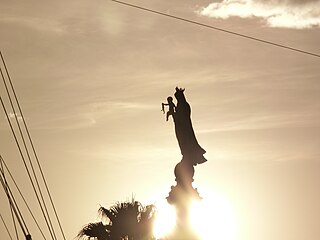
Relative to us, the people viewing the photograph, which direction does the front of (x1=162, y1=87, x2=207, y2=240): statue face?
facing to the left of the viewer
